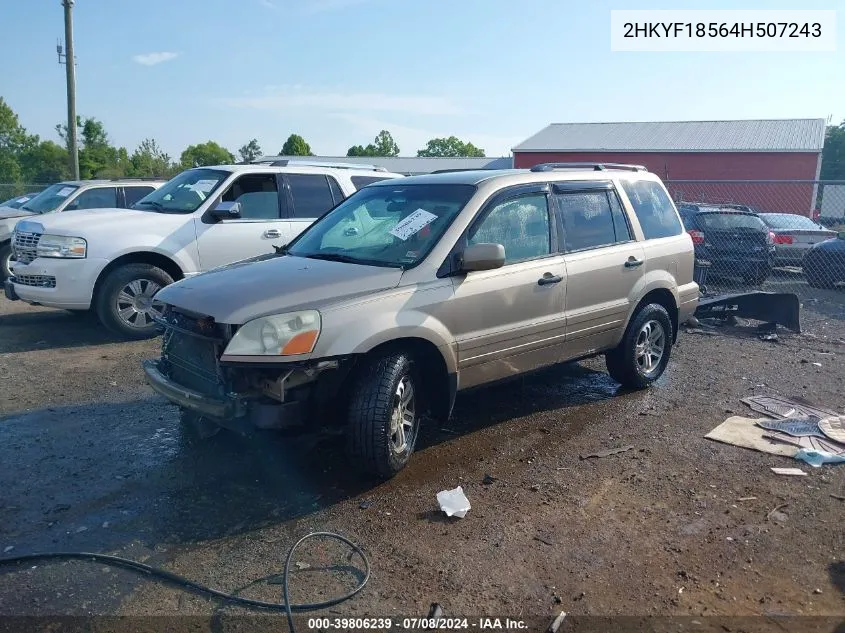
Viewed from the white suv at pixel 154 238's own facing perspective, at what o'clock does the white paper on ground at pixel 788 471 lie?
The white paper on ground is roughly at 9 o'clock from the white suv.

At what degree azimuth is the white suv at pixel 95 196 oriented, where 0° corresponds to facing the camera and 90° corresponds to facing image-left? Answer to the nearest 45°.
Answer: approximately 45°

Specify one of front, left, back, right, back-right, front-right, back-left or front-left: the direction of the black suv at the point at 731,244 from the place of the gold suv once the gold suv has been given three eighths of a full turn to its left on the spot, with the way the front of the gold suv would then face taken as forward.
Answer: front-left

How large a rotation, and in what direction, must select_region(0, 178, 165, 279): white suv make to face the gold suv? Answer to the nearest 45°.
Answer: approximately 45° to its left

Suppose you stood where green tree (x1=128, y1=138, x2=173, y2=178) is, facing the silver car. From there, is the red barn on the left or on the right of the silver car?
left

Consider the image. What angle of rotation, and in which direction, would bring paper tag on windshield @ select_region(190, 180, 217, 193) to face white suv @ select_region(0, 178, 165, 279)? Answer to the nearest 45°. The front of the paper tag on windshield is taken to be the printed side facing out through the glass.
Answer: approximately 90° to its right

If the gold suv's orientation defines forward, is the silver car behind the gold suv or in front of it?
behind

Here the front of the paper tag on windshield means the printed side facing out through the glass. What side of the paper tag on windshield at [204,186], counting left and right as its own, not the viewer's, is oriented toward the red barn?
back

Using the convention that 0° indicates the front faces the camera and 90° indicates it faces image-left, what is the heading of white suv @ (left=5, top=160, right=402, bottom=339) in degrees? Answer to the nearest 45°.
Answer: approximately 45°
